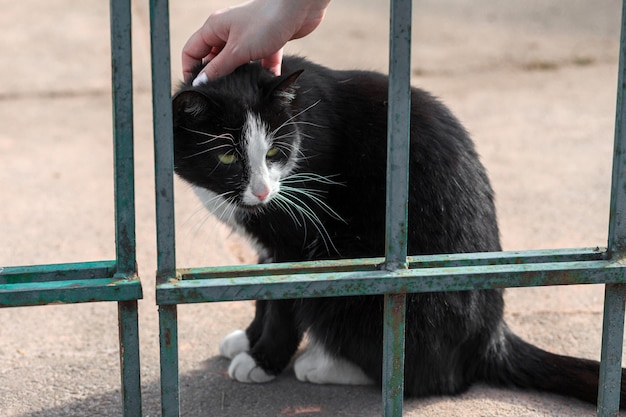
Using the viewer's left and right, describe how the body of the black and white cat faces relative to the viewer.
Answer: facing to the left of the viewer

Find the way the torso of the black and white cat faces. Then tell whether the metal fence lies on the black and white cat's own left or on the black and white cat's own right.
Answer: on the black and white cat's own left
